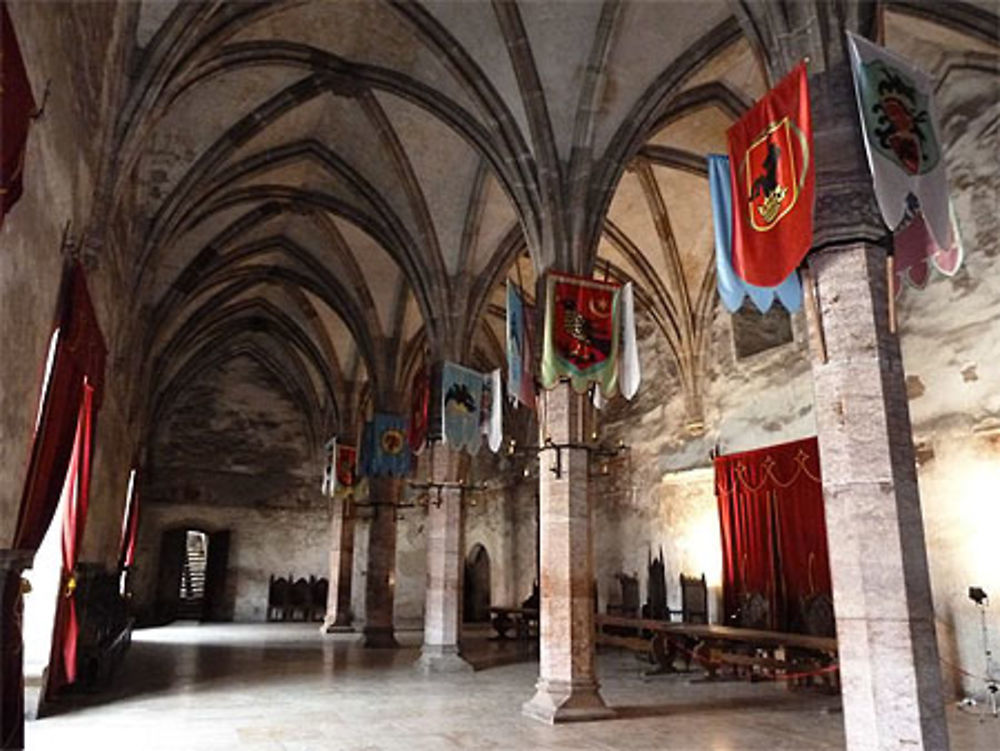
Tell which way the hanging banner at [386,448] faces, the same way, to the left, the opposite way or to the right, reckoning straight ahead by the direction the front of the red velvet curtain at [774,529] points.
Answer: to the left

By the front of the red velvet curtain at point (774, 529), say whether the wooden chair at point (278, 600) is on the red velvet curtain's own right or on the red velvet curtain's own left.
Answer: on the red velvet curtain's own right

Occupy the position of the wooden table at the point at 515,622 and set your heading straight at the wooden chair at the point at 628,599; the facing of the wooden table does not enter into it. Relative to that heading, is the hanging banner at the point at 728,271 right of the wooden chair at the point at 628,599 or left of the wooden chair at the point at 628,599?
right

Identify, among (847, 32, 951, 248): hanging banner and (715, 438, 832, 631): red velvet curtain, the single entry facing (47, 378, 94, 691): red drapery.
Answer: the red velvet curtain

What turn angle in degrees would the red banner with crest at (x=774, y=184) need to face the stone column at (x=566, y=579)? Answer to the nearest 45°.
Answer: approximately 90° to its right

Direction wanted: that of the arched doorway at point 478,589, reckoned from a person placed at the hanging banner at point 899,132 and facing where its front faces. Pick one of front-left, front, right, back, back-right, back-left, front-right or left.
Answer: back

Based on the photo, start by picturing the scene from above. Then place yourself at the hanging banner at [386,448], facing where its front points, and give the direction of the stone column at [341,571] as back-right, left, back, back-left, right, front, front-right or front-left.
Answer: back

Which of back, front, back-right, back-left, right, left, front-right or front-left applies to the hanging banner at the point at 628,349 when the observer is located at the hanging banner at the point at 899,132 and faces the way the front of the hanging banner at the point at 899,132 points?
back
